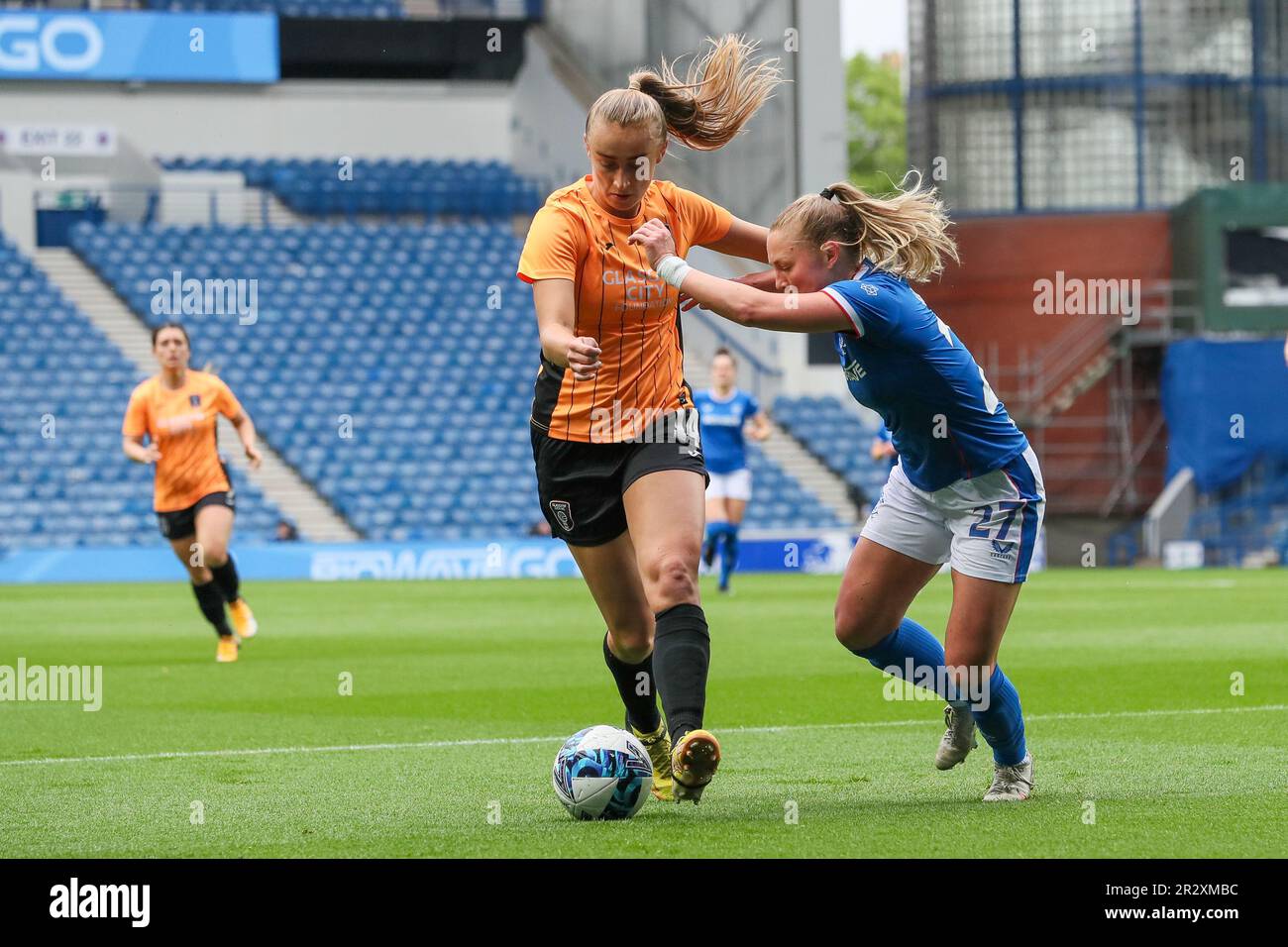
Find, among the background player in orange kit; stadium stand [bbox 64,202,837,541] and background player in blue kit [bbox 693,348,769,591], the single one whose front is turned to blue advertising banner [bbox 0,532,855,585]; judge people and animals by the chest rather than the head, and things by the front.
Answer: the stadium stand

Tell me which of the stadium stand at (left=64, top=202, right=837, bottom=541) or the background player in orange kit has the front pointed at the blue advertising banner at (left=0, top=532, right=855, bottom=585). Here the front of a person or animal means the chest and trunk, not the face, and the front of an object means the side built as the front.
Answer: the stadium stand

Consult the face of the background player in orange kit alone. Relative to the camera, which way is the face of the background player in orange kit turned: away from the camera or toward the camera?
toward the camera

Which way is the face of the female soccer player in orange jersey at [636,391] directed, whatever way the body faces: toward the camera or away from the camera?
toward the camera

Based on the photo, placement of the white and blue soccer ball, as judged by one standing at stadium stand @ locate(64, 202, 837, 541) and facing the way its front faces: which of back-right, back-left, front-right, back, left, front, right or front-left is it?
front

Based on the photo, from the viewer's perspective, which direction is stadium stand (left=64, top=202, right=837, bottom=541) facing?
toward the camera

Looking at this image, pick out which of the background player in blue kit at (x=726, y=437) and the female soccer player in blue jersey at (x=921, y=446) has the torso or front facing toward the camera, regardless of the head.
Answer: the background player in blue kit

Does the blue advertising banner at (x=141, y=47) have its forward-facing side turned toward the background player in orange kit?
yes

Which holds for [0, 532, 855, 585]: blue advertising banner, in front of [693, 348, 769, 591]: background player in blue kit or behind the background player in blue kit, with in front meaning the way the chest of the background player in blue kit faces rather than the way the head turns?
behind

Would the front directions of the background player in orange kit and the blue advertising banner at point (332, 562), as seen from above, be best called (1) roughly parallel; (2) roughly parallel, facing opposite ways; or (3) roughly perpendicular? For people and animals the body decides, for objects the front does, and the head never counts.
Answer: roughly parallel

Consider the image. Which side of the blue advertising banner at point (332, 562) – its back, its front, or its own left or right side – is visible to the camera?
front

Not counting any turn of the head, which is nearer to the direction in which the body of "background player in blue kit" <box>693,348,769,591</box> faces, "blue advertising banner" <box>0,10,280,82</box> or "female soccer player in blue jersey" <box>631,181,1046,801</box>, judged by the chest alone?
the female soccer player in blue jersey

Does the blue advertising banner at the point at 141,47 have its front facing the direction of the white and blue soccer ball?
yes

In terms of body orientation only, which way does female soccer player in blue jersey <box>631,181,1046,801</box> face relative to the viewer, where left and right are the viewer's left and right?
facing to the left of the viewer

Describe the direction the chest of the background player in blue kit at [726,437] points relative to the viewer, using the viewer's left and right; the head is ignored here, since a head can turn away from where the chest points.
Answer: facing the viewer

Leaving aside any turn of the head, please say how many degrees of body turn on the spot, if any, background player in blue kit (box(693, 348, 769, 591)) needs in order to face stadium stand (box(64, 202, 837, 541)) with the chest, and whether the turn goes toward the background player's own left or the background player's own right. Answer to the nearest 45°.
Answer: approximately 135° to the background player's own right
